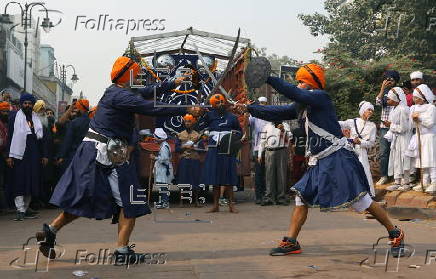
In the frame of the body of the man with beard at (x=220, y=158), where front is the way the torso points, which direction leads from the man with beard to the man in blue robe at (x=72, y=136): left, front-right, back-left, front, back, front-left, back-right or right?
right

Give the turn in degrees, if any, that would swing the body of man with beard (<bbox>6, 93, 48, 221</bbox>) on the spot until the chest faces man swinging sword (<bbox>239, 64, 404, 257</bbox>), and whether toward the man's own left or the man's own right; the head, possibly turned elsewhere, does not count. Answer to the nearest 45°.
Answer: approximately 45° to the man's own left

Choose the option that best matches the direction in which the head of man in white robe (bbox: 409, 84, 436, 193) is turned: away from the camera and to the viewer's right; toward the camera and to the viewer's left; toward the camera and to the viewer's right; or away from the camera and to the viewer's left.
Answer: toward the camera and to the viewer's left

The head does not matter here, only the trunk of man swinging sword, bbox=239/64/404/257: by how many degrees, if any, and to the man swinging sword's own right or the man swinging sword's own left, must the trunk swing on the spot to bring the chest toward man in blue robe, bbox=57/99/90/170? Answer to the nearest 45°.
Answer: approximately 45° to the man swinging sword's own right

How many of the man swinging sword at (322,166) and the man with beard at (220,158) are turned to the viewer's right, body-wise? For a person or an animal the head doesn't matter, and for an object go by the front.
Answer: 0

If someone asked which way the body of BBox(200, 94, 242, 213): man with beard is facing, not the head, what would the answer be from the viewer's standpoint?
toward the camera

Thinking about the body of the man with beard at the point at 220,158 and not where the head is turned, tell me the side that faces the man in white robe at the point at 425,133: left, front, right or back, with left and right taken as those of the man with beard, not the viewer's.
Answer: left

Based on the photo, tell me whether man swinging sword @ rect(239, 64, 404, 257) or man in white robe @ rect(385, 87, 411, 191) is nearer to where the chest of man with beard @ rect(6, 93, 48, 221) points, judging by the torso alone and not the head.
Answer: the man swinging sword

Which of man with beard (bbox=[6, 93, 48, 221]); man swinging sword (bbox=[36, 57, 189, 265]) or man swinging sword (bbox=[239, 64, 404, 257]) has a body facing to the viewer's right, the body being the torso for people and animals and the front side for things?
man swinging sword (bbox=[36, 57, 189, 265])

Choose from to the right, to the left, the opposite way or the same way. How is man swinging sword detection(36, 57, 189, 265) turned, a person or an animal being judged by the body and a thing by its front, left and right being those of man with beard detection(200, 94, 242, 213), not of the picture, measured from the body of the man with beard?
to the left

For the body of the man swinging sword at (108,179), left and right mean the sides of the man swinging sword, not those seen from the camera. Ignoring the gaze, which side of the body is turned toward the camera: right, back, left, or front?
right

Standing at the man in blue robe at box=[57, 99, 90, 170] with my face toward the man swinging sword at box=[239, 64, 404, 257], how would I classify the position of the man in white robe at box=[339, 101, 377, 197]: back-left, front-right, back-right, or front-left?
front-left

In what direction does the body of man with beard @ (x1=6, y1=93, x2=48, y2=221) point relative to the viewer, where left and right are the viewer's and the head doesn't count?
facing the viewer

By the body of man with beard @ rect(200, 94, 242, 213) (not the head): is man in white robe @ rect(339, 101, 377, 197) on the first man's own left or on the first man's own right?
on the first man's own left

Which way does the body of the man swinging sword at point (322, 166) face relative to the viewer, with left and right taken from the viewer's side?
facing to the left of the viewer
